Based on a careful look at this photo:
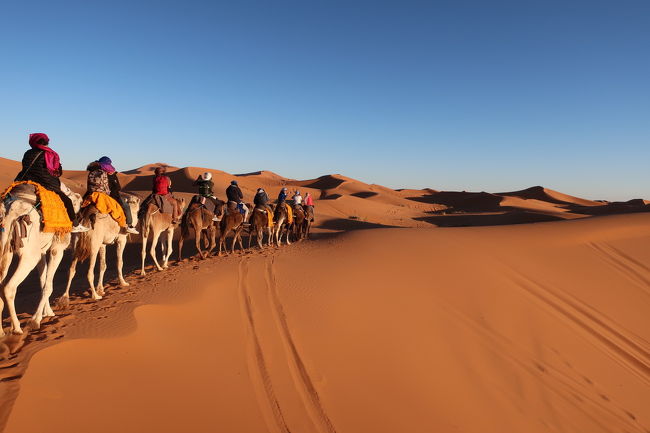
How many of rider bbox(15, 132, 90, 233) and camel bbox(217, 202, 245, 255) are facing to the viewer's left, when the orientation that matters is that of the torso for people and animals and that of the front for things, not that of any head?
0

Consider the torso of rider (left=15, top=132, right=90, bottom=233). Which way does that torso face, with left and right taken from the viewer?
facing away from the viewer and to the right of the viewer

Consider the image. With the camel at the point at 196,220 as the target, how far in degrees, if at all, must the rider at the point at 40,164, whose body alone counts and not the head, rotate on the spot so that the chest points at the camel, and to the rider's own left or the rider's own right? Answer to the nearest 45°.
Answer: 0° — they already face it

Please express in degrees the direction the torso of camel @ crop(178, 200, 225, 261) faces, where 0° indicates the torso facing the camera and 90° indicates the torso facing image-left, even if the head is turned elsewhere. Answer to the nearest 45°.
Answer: approximately 225°

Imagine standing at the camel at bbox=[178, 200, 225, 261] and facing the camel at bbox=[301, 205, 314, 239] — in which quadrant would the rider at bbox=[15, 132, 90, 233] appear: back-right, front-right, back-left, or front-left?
back-right

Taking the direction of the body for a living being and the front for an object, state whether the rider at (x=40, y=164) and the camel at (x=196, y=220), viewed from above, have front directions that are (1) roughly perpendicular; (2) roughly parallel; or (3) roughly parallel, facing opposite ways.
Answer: roughly parallel

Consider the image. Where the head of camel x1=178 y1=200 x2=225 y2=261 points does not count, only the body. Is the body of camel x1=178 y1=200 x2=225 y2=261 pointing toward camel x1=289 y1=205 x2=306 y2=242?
yes

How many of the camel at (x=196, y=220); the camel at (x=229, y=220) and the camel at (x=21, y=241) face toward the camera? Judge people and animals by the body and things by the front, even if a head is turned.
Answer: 0

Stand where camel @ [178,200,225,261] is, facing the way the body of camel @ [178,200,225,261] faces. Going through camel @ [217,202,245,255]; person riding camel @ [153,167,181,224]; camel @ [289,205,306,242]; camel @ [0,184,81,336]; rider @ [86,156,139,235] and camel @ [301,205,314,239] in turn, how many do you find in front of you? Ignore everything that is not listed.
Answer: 3

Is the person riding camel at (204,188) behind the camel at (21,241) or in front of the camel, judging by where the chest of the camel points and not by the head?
in front

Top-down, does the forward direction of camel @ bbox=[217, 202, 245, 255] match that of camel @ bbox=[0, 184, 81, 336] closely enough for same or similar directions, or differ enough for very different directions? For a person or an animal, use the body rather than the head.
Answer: same or similar directions

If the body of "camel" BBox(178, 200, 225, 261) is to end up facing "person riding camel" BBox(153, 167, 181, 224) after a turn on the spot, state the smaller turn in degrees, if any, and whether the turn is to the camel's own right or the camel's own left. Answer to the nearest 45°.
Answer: approximately 180°

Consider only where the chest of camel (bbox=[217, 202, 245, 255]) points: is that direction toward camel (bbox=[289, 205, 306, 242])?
yes

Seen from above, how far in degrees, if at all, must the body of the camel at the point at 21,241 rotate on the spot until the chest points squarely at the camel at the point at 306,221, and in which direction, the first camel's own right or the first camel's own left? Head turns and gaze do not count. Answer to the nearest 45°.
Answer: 0° — it already faces it

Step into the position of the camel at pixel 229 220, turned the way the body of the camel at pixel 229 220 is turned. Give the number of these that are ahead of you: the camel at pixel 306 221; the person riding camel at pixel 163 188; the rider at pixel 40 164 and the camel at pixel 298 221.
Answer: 2
